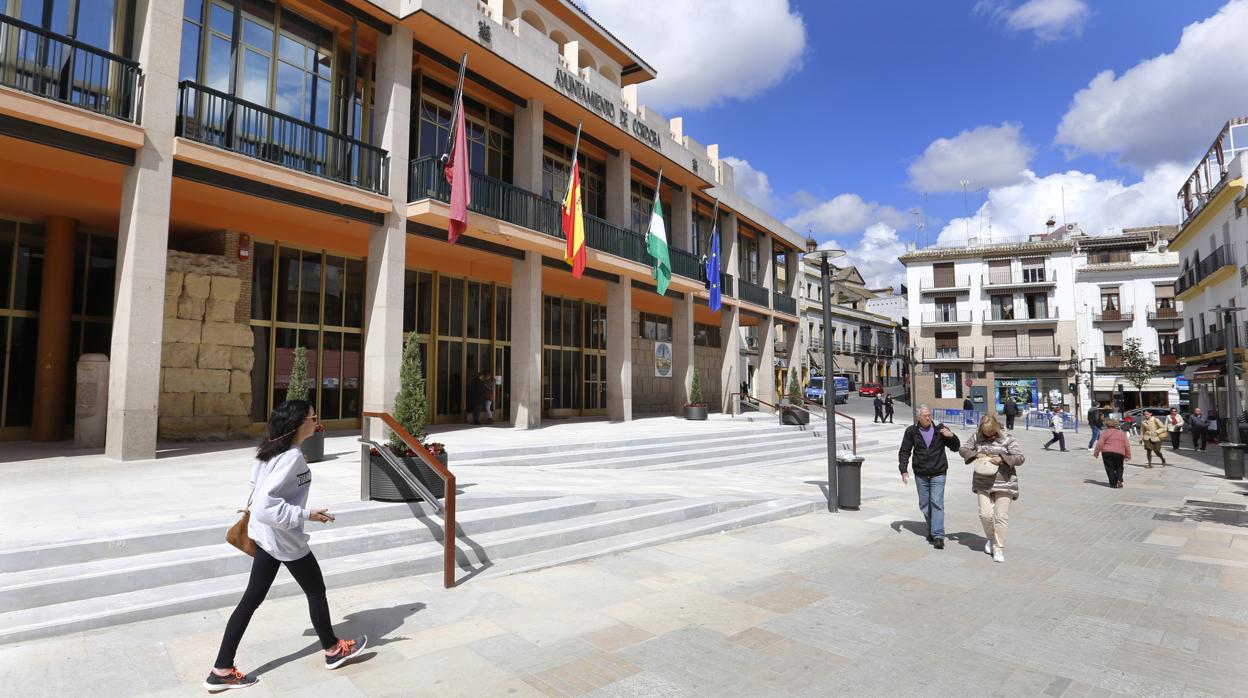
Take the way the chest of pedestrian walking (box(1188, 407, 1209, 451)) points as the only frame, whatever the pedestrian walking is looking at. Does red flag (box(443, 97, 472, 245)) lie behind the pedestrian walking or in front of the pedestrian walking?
in front

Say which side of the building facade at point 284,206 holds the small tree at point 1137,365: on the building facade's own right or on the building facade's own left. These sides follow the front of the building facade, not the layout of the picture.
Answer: on the building facade's own left

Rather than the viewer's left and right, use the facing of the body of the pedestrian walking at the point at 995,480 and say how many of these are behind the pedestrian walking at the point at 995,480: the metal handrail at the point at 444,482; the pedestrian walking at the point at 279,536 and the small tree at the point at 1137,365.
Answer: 1

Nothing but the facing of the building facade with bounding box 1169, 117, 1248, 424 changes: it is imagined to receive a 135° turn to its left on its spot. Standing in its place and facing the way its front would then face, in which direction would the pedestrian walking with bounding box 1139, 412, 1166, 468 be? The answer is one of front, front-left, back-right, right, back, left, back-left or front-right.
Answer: right

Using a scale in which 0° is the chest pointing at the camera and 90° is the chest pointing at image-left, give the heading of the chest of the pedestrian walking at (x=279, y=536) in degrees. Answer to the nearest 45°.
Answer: approximately 270°

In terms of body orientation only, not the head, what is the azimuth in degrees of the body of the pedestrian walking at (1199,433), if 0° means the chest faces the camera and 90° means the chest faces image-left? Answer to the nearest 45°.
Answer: approximately 0°

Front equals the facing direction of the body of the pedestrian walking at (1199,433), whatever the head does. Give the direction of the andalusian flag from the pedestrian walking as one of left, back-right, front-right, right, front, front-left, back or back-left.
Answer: front-right

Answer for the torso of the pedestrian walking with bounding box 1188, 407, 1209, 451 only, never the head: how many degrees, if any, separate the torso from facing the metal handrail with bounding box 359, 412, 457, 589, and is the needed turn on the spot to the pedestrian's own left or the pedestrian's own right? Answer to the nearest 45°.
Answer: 0° — they already face it

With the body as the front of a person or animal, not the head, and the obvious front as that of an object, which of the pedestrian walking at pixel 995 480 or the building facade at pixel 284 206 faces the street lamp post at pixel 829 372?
the building facade

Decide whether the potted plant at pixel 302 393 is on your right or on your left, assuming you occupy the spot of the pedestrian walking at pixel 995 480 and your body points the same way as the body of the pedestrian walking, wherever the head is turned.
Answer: on your right

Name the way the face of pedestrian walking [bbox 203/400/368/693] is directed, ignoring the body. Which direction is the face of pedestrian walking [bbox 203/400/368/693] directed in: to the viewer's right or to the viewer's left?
to the viewer's right

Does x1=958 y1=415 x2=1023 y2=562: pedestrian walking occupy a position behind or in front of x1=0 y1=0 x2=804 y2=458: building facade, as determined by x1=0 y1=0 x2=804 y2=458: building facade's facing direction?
in front
